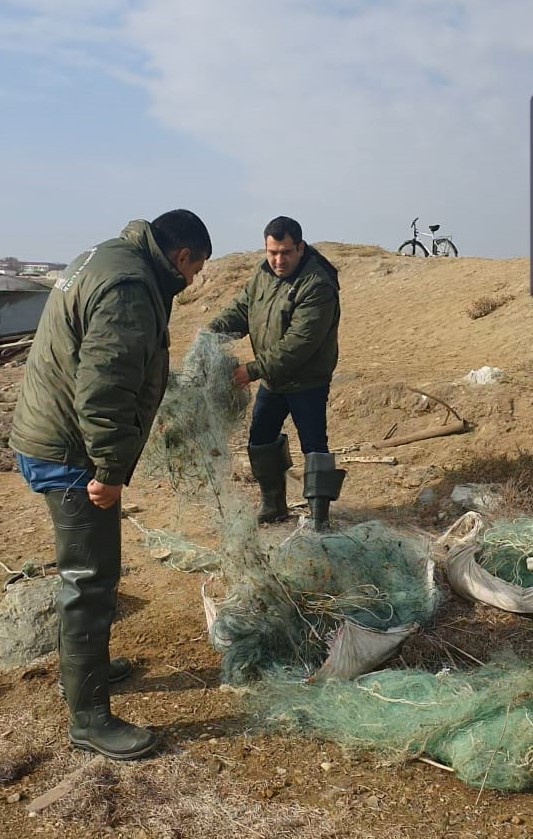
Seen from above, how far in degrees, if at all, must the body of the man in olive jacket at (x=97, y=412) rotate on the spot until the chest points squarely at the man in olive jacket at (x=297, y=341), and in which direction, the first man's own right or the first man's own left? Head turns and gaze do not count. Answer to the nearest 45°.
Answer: approximately 45° to the first man's own left

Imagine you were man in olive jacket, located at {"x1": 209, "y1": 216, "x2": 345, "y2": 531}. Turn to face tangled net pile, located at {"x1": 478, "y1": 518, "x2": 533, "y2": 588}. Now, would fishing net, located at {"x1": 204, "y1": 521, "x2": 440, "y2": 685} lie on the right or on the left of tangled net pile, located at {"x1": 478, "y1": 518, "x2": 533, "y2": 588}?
right

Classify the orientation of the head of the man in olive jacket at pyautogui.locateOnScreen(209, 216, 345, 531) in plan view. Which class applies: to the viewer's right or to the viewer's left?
to the viewer's left

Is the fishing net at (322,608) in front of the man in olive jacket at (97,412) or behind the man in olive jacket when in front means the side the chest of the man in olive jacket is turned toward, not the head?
in front

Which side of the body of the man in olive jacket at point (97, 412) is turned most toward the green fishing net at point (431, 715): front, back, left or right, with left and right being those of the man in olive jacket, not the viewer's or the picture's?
front

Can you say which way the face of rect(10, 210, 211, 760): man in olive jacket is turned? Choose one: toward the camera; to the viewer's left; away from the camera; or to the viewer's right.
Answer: to the viewer's right

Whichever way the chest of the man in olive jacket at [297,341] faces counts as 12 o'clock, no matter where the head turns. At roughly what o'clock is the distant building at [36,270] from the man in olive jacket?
The distant building is roughly at 4 o'clock from the man in olive jacket.

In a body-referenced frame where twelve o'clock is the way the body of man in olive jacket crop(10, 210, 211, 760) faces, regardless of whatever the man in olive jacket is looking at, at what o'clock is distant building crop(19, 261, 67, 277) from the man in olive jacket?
The distant building is roughly at 9 o'clock from the man in olive jacket.

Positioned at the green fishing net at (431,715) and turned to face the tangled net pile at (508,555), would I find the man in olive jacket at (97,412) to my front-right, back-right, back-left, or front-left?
back-left

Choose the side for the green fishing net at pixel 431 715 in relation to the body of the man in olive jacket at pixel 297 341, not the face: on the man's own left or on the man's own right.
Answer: on the man's own left

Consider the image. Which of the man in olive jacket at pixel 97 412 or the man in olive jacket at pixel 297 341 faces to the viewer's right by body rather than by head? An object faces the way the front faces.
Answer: the man in olive jacket at pixel 97 412

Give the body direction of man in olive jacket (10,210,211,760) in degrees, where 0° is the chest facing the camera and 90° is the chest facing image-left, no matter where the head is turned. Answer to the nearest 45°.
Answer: approximately 270°

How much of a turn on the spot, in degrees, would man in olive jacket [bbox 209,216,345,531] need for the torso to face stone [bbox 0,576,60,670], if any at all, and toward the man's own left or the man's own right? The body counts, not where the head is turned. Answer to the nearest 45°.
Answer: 0° — they already face it

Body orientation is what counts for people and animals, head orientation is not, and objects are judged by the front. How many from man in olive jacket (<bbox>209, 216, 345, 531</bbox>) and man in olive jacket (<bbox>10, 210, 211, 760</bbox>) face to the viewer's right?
1

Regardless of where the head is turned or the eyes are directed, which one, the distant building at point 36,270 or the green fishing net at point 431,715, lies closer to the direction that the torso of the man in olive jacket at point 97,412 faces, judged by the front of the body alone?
the green fishing net
